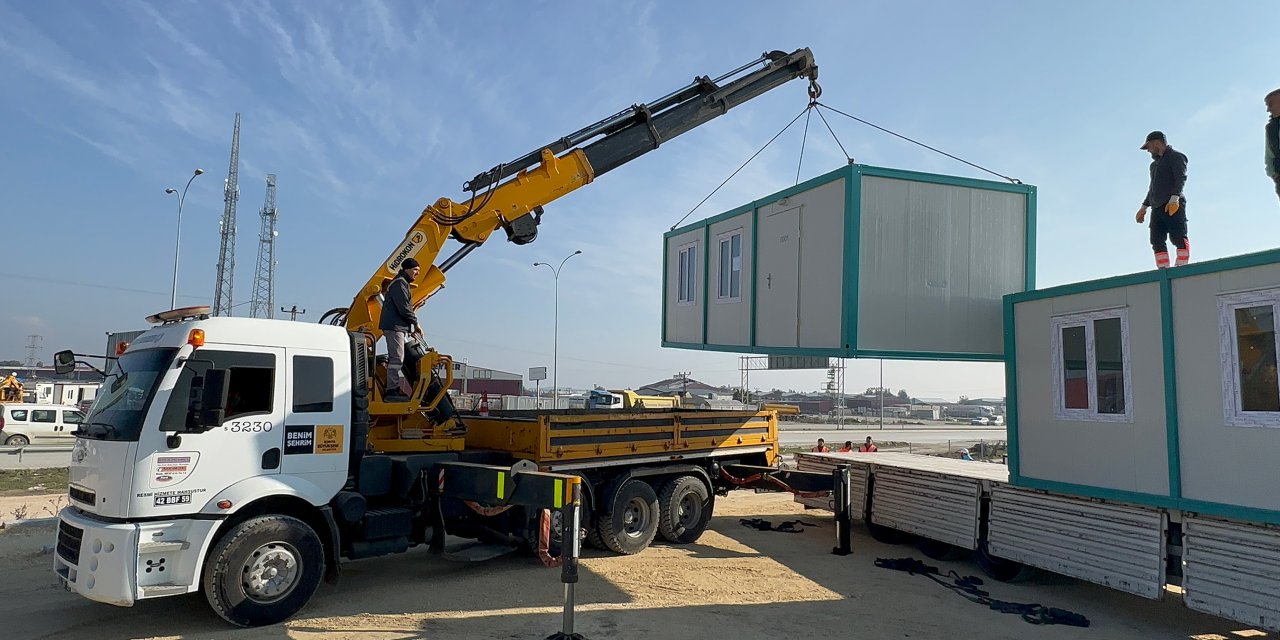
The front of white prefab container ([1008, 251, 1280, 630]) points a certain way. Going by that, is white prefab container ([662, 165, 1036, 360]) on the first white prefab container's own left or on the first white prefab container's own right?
on the first white prefab container's own right

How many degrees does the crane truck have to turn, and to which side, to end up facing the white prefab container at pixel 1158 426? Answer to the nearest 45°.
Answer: approximately 135° to its left

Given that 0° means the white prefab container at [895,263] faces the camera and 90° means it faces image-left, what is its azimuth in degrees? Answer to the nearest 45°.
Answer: approximately 45°

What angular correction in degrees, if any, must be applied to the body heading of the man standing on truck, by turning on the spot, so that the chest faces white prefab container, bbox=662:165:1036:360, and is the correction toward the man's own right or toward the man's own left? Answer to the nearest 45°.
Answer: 0° — they already face it
